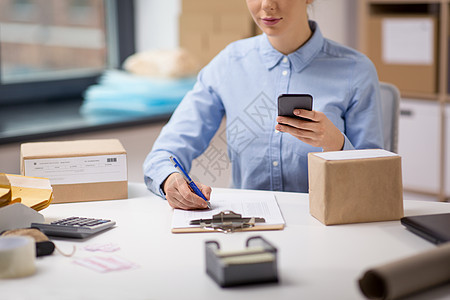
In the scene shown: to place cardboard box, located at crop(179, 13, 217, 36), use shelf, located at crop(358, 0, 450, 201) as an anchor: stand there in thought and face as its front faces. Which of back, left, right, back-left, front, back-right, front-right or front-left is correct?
front-right

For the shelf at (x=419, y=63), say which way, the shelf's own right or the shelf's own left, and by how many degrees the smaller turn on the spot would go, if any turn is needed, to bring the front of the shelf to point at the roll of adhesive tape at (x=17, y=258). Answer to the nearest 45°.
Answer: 0° — it already faces it

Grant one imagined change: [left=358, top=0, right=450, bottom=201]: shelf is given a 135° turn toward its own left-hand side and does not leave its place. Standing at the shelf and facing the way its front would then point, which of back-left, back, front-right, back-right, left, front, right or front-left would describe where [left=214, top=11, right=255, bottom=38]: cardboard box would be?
back

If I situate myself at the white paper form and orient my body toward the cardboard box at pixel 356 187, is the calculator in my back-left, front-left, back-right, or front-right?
back-right

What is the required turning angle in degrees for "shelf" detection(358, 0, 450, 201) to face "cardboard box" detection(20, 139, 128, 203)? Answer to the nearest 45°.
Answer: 0° — it already faces it

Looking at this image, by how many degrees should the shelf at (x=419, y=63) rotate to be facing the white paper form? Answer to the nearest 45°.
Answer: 0° — it already faces it

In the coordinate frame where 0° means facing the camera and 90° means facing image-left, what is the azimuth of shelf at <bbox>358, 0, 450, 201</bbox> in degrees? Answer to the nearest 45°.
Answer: approximately 0°

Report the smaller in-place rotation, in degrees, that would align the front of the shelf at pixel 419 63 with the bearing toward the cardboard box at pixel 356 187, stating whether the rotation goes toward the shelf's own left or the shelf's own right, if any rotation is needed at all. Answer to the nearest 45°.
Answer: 0° — it already faces it

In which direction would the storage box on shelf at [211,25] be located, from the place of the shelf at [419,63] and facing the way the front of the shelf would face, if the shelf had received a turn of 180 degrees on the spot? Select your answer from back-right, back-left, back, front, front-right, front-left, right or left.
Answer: back-left

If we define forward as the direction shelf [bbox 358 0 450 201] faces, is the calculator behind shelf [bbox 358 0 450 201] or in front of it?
in front

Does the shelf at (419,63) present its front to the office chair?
yes
